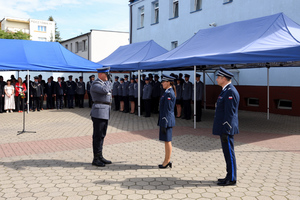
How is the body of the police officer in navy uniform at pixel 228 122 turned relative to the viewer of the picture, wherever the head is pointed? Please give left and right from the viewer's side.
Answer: facing to the left of the viewer

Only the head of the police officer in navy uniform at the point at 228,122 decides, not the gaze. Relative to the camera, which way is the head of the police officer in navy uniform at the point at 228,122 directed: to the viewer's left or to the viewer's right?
to the viewer's left

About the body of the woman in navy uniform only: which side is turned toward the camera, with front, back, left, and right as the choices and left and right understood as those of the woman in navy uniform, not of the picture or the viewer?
left

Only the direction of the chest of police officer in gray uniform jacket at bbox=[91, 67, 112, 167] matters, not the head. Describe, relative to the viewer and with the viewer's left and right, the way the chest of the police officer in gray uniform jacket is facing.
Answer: facing to the right of the viewer

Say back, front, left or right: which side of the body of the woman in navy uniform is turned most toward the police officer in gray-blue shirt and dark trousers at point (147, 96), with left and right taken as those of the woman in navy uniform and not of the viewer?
right

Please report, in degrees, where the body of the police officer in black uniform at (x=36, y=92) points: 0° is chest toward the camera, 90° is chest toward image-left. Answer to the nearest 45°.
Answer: approximately 0°

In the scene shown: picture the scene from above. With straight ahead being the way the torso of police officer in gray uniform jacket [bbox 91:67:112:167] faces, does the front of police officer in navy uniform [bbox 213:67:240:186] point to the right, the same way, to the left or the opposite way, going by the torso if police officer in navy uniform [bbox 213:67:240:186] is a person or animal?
the opposite way

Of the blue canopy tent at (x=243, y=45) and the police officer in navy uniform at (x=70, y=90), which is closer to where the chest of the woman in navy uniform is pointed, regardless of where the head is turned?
the police officer in navy uniform
